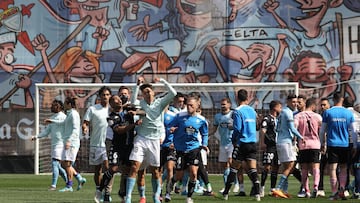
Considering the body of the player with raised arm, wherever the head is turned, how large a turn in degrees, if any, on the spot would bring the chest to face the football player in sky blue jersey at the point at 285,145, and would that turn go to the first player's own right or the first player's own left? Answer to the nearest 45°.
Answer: approximately 135° to the first player's own left

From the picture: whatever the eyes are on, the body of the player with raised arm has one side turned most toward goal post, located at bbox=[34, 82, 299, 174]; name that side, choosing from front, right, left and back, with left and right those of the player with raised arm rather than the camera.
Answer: back

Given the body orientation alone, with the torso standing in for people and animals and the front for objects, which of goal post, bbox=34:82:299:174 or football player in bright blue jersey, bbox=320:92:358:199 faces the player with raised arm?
the goal post
